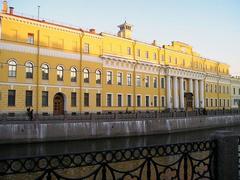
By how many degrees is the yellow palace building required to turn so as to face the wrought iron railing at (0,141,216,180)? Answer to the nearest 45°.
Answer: approximately 45° to its right

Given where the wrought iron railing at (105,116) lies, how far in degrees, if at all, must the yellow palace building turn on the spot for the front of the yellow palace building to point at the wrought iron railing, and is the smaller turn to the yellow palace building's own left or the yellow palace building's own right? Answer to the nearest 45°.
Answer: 0° — it already faces it

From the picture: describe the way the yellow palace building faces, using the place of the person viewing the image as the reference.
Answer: facing the viewer and to the right of the viewer
